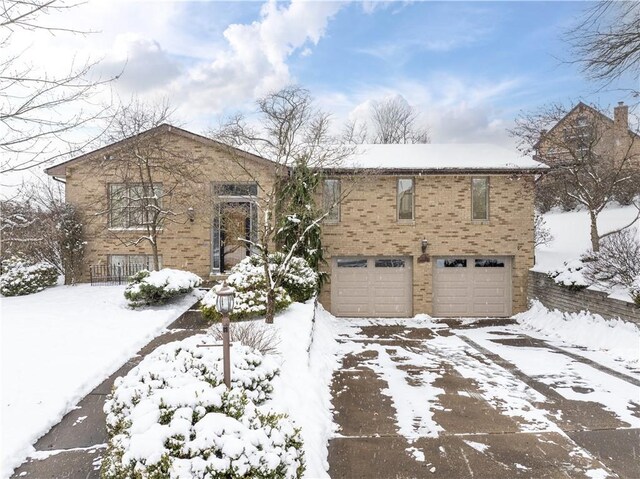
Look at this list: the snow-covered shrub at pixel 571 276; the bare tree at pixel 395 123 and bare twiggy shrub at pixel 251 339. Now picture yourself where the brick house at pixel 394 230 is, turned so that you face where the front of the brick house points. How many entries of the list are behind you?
1

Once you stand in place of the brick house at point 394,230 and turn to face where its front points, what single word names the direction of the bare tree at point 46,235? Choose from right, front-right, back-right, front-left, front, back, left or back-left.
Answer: right

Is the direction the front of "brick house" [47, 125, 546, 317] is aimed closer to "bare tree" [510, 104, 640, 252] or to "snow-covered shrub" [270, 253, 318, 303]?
the snow-covered shrub

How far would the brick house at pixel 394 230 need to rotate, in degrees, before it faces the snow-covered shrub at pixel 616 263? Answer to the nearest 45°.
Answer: approximately 45° to its left

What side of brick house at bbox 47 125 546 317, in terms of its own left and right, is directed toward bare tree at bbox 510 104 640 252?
left

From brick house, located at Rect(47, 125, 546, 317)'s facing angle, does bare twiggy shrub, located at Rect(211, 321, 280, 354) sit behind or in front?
in front

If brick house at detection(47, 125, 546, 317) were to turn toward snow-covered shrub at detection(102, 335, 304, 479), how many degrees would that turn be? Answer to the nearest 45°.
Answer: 0° — it already faces it

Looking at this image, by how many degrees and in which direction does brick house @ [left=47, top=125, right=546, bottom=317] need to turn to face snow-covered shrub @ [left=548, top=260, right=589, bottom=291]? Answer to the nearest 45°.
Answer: approximately 45° to its left

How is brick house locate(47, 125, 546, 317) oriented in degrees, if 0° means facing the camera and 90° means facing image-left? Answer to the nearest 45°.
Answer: approximately 0°
